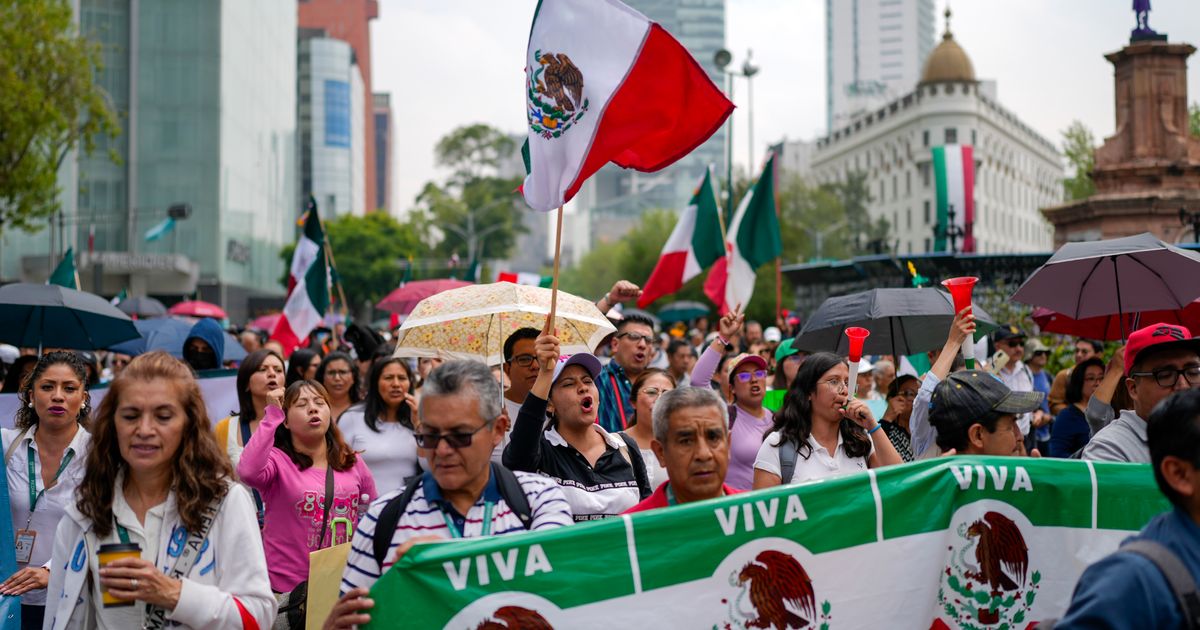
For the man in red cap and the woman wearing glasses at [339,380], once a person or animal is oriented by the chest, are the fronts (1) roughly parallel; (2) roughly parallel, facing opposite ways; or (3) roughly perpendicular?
roughly parallel

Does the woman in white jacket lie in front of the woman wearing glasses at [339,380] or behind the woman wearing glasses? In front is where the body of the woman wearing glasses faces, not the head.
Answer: in front

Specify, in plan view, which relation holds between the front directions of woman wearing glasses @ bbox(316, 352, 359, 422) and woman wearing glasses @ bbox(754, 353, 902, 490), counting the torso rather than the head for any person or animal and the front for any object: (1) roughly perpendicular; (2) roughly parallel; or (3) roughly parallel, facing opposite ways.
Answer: roughly parallel

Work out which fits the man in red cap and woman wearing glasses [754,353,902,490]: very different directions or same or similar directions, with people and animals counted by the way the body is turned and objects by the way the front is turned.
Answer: same or similar directions

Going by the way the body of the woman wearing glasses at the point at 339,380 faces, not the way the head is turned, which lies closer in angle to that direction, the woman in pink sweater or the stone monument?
the woman in pink sweater

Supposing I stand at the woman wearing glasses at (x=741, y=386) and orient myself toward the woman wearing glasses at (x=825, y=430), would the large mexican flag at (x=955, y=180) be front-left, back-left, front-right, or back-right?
back-left

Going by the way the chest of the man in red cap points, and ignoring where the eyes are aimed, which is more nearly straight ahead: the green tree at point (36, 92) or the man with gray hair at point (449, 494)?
the man with gray hair

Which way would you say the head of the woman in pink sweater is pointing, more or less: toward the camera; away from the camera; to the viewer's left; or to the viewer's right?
toward the camera

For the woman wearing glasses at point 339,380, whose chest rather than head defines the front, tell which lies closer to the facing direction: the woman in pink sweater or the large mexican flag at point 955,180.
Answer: the woman in pink sweater

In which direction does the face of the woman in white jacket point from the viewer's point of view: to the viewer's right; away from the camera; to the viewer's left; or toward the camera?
toward the camera

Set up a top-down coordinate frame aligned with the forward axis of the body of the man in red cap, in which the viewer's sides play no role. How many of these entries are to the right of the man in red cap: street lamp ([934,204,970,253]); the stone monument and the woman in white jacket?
1

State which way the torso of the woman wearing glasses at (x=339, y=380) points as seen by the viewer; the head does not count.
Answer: toward the camera

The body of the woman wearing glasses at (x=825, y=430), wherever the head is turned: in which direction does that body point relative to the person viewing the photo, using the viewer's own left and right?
facing the viewer and to the right of the viewer

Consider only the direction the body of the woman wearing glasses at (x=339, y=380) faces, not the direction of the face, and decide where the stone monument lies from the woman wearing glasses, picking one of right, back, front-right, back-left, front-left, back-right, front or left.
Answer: back-left

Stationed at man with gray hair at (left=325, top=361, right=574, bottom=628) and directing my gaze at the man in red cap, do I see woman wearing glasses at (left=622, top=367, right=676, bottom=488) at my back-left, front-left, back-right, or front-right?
front-left
